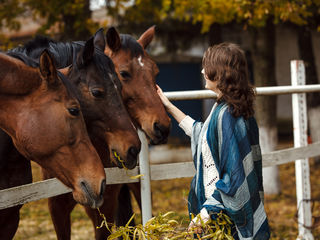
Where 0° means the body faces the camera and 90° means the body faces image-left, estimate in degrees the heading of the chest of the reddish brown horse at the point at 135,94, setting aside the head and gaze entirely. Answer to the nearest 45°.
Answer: approximately 315°

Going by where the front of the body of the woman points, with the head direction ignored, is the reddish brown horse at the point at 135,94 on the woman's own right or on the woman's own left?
on the woman's own right

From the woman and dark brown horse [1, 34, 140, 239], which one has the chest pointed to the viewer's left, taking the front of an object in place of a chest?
the woman

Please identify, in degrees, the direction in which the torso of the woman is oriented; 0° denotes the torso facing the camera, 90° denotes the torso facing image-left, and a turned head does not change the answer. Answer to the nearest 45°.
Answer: approximately 90°

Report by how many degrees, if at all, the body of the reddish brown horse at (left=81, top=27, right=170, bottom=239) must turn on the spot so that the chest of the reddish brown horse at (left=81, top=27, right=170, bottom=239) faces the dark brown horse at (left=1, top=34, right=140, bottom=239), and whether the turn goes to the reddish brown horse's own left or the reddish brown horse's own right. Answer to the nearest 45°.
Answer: approximately 45° to the reddish brown horse's own right

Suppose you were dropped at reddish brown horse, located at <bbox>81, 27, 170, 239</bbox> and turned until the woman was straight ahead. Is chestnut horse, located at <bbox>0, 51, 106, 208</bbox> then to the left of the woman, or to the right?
right

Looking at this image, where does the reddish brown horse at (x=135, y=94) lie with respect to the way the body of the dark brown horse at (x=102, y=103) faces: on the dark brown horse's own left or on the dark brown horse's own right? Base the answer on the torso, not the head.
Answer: on the dark brown horse's own left

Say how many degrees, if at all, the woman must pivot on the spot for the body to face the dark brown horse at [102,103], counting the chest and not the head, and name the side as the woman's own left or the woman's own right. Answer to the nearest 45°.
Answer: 0° — they already face it

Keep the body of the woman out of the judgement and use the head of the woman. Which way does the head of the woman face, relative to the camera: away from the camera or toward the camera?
away from the camera

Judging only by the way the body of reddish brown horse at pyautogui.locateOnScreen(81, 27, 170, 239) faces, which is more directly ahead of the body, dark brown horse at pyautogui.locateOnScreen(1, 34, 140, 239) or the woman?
the woman

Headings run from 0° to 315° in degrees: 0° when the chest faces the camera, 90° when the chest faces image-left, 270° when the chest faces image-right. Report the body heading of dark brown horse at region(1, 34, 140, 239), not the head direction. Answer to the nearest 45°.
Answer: approximately 315°

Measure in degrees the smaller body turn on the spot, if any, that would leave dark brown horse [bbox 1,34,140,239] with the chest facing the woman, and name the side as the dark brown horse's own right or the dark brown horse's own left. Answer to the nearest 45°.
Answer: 0° — it already faces them
